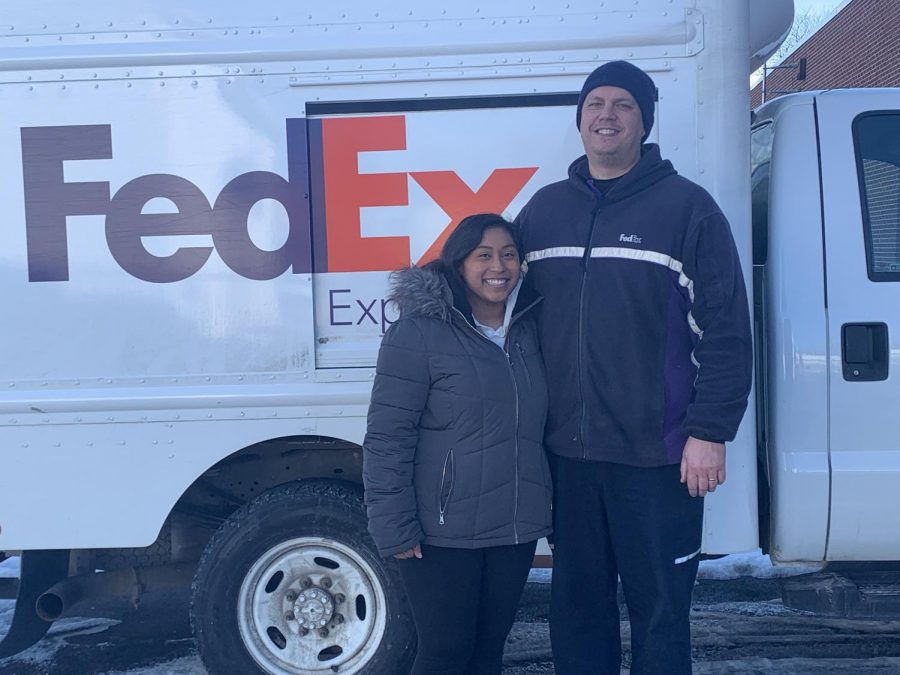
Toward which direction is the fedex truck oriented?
to the viewer's right

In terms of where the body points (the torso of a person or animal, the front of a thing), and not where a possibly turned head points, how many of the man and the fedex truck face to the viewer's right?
1

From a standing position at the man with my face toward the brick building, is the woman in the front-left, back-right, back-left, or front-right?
back-left

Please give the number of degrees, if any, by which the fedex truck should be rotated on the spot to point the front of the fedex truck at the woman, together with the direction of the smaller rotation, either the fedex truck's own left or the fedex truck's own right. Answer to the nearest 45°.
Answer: approximately 45° to the fedex truck's own right

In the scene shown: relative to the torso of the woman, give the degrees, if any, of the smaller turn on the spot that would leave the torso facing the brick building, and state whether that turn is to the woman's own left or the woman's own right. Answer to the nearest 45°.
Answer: approximately 90° to the woman's own left

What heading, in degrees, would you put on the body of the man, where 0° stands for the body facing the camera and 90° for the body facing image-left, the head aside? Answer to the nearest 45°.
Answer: approximately 45°
